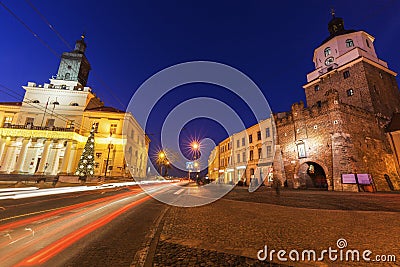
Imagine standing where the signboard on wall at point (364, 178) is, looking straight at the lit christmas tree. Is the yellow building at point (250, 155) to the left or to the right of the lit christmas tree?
right

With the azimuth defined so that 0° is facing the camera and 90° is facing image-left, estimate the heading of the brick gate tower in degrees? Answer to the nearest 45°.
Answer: approximately 45°

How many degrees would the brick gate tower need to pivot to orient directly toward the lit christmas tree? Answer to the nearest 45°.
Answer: approximately 45° to its right

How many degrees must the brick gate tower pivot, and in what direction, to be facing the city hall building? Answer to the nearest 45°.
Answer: approximately 45° to its right

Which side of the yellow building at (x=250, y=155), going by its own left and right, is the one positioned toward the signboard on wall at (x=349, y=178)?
left

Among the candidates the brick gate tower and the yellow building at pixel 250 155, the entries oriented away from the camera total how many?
0

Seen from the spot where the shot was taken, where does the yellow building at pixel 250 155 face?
facing the viewer and to the left of the viewer

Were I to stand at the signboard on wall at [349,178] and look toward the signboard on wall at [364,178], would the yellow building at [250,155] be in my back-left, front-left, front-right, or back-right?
back-left

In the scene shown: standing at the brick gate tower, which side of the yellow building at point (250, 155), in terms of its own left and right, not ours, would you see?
left

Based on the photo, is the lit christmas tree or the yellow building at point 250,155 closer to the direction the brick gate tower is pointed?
the lit christmas tree
